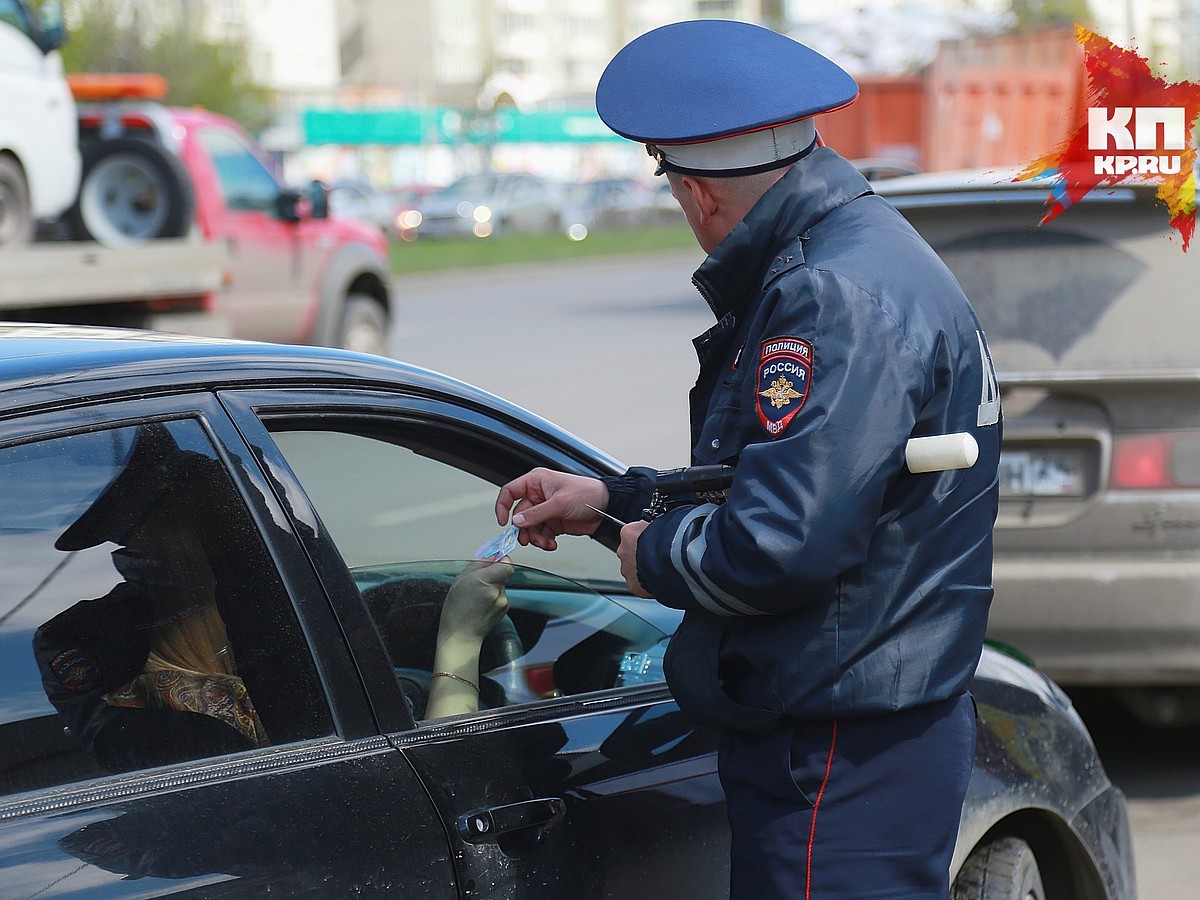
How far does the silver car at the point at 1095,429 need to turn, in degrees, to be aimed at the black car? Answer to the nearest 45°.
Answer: approximately 180°

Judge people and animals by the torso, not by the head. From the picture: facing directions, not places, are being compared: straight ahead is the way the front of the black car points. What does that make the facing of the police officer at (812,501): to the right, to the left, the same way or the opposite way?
to the left

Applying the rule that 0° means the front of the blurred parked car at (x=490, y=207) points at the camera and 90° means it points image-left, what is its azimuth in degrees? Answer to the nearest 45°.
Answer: approximately 45°

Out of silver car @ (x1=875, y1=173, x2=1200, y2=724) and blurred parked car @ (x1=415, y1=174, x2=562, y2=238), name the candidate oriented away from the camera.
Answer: the silver car

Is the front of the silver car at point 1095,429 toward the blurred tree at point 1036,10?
yes

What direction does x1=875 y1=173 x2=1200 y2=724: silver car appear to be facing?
away from the camera

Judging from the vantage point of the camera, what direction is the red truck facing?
facing away from the viewer and to the right of the viewer

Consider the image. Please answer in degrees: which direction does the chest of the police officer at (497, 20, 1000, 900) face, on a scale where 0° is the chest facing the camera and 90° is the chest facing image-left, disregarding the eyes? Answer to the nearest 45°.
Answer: approximately 135°

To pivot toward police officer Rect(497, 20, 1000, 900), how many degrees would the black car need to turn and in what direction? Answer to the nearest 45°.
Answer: approximately 45° to its right

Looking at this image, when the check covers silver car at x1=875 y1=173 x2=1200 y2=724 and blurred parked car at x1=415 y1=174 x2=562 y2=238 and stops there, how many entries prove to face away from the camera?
1

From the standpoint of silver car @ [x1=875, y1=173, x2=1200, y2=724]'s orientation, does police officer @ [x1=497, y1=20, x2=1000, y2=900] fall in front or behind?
behind

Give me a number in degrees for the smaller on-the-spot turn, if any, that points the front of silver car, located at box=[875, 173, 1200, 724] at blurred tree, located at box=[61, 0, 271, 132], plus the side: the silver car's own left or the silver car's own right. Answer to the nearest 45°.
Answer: approximately 45° to the silver car's own left
